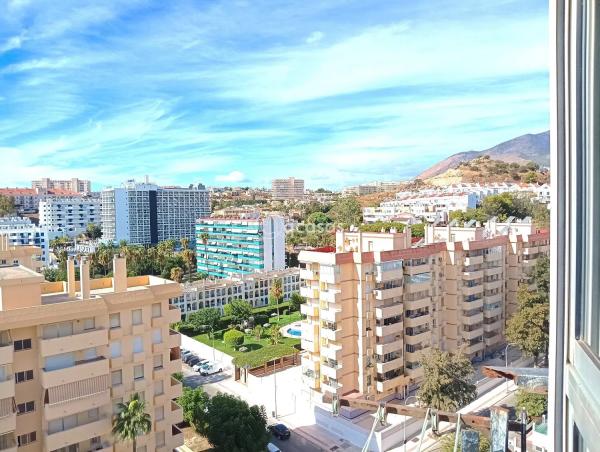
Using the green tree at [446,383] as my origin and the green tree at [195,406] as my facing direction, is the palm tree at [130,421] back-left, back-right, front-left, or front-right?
front-left

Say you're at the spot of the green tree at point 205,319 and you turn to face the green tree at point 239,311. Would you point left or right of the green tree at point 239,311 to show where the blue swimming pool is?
right

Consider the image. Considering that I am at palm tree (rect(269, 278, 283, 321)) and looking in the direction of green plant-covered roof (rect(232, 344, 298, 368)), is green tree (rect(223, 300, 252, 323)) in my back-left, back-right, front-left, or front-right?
front-right

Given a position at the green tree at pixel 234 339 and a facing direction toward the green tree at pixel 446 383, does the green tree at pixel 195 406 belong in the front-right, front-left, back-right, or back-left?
front-right

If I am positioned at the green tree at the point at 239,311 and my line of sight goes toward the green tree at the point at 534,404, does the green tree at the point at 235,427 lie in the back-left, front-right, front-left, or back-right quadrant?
front-right

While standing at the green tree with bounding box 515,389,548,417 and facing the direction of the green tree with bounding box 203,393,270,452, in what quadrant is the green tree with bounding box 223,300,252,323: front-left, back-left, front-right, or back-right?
front-right

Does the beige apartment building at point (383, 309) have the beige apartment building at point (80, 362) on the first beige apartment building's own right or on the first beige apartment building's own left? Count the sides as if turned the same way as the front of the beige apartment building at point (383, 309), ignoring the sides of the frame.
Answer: on the first beige apartment building's own right
